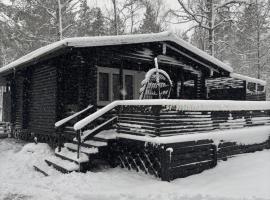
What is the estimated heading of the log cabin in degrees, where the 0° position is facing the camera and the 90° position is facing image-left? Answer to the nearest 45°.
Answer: approximately 315°

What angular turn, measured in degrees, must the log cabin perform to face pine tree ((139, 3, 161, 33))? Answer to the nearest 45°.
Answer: approximately 135° to its left
